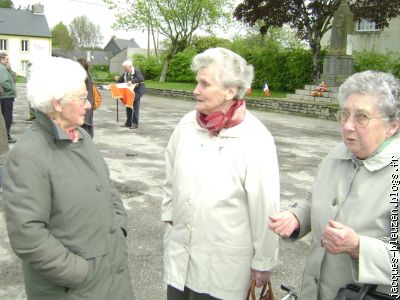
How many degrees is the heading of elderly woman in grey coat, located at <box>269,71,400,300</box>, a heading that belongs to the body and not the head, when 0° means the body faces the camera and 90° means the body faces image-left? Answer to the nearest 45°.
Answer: approximately 45°

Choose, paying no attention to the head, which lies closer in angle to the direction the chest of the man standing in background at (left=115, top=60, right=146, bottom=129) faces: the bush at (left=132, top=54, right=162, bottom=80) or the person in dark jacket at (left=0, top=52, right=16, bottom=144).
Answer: the person in dark jacket

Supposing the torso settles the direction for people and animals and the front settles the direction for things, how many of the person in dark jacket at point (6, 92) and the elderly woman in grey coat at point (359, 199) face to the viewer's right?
1

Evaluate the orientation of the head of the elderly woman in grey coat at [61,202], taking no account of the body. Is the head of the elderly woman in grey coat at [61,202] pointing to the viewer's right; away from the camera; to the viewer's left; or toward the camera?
to the viewer's right

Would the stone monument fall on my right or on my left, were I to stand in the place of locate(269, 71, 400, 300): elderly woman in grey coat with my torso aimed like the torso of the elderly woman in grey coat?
on my right

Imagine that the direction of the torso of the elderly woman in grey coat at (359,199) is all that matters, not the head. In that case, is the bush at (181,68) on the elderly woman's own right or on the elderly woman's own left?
on the elderly woman's own right
